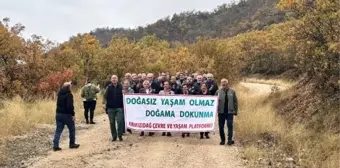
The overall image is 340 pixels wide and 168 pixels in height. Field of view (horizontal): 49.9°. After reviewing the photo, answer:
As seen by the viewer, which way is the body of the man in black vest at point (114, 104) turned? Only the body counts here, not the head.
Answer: toward the camera

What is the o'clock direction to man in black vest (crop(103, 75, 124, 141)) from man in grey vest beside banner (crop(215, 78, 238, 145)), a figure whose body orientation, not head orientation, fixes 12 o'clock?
The man in black vest is roughly at 3 o'clock from the man in grey vest beside banner.

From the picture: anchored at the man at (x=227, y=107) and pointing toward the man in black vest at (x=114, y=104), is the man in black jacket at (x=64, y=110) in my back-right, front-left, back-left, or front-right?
front-left

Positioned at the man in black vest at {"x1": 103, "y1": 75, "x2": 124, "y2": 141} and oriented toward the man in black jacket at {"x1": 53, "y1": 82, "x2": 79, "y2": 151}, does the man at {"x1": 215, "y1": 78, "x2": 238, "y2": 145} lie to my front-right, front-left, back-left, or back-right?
back-left

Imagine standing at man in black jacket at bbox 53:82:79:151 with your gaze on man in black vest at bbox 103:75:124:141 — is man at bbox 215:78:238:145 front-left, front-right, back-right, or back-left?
front-right

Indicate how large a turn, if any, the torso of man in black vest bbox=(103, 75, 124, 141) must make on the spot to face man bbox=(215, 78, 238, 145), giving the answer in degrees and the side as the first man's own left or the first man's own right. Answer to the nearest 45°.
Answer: approximately 90° to the first man's own left

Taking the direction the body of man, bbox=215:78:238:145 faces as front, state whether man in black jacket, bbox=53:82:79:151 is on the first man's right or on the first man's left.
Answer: on the first man's right

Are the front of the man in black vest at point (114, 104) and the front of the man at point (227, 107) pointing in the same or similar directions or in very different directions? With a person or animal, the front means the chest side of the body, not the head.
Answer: same or similar directions

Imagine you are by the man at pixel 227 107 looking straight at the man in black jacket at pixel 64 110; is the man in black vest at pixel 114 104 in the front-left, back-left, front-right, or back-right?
front-right

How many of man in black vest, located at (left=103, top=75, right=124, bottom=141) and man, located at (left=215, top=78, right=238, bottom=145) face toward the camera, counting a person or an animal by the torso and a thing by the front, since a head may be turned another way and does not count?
2
